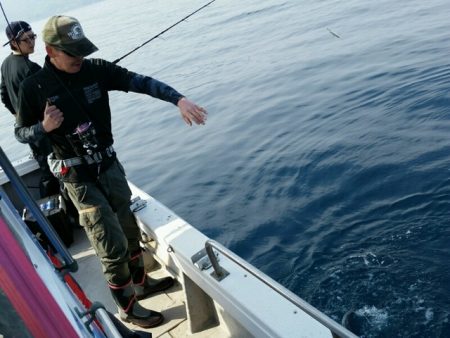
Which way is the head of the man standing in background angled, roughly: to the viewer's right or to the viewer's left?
to the viewer's right

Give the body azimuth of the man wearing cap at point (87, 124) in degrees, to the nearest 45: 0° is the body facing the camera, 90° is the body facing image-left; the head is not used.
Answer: approximately 315°

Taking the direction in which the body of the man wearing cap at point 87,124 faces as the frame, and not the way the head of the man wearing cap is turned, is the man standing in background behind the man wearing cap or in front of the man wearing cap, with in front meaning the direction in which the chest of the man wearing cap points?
behind
